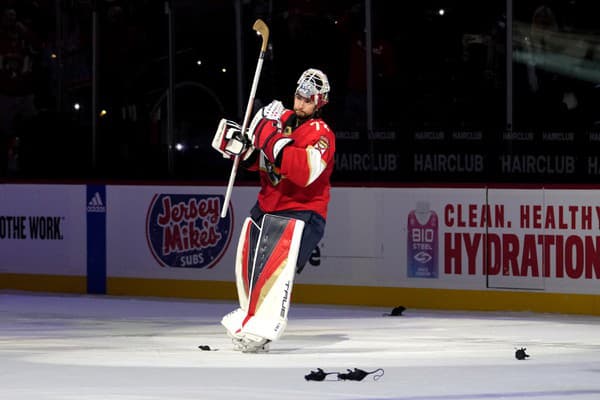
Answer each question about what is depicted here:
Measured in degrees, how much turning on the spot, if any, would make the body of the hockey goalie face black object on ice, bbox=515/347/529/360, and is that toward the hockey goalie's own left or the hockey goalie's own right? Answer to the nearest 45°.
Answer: approximately 135° to the hockey goalie's own left

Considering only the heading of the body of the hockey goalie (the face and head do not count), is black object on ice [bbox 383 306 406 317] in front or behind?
behind

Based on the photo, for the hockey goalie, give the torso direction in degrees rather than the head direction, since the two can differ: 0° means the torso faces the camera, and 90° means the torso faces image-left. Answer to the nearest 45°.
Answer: approximately 45°
